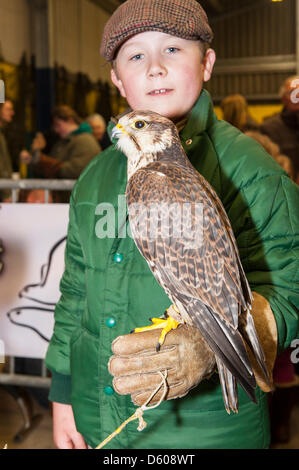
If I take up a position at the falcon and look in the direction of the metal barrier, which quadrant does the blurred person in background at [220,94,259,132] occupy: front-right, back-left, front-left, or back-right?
front-right

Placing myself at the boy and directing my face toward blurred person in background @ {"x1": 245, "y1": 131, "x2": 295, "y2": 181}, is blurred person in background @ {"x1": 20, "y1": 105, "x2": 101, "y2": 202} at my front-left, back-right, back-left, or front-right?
front-left

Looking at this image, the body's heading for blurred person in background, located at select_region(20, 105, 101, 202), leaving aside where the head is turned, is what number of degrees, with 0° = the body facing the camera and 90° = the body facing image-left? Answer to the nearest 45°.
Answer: approximately 90°

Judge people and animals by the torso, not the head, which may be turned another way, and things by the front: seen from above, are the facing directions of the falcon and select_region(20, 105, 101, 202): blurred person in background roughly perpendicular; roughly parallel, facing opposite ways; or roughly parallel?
roughly parallel

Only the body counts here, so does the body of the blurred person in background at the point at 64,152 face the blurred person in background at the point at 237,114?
no

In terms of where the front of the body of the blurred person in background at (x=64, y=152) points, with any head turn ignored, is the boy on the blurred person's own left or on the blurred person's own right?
on the blurred person's own left

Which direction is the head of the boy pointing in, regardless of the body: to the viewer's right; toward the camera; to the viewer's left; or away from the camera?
toward the camera

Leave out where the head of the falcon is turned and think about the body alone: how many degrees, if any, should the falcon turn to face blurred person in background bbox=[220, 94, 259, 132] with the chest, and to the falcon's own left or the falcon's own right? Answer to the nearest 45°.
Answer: approximately 90° to the falcon's own right

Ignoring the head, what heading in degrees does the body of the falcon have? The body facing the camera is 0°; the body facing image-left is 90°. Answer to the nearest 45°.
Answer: approximately 90°

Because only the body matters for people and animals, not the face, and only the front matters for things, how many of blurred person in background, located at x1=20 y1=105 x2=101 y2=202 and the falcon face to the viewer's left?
2

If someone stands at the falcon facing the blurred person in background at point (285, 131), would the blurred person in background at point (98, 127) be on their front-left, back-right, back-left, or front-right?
front-left
